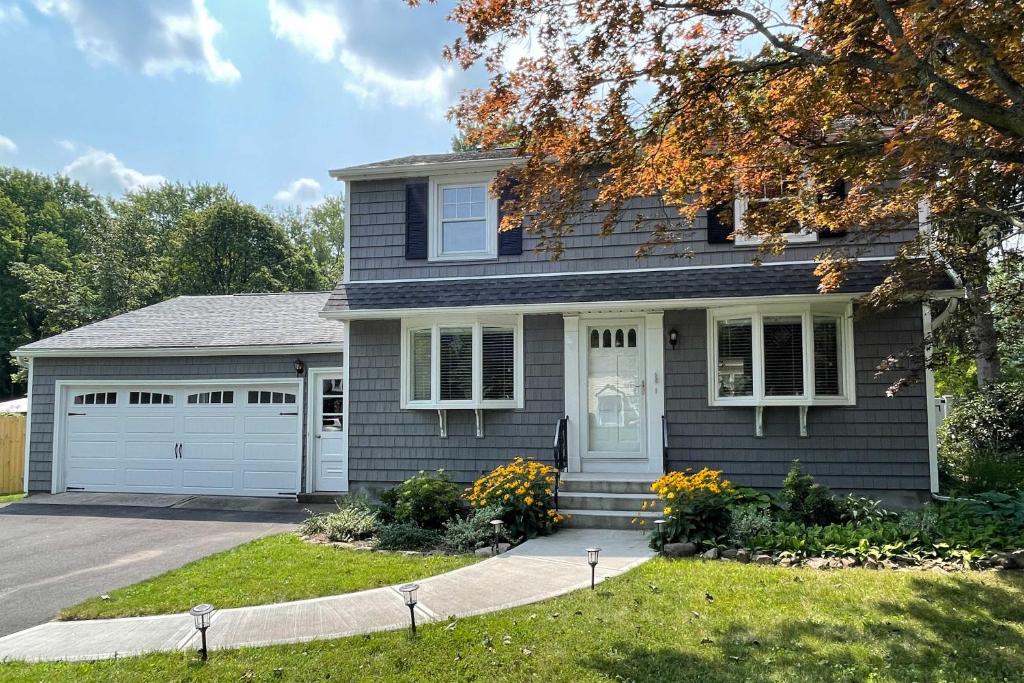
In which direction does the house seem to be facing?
toward the camera

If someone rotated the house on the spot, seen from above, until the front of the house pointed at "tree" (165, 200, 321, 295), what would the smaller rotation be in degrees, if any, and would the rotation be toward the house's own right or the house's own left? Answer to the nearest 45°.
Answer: approximately 135° to the house's own right

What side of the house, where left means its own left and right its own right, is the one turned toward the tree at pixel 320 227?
back

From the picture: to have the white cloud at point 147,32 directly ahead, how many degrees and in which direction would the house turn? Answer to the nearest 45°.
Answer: approximately 90° to its right

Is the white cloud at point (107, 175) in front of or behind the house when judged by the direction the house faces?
behind

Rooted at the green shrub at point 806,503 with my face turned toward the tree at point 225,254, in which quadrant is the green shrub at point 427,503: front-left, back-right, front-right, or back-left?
front-left

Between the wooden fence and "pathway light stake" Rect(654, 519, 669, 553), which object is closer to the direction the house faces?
the pathway light stake

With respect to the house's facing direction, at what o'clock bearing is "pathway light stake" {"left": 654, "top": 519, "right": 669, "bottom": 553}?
The pathway light stake is roughly at 12 o'clock from the house.

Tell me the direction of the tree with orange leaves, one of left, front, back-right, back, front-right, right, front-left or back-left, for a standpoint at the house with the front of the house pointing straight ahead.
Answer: front

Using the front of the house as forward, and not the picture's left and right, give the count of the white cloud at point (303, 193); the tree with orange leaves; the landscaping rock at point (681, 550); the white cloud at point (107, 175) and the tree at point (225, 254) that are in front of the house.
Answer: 2

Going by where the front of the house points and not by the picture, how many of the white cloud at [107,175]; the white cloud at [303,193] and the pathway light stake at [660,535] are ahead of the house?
1

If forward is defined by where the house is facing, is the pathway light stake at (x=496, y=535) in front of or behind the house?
in front

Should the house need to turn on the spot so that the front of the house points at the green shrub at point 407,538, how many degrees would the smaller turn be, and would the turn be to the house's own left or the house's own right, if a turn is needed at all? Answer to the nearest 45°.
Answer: approximately 45° to the house's own right
